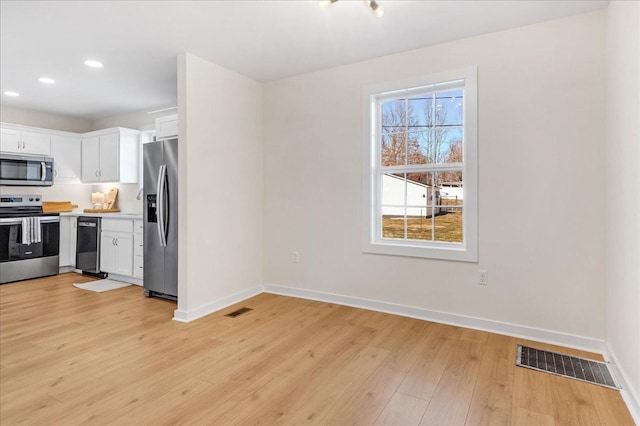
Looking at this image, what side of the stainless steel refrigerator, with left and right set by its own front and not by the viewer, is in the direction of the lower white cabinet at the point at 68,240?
right

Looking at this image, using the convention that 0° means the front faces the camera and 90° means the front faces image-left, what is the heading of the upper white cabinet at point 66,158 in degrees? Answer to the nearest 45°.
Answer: approximately 0°

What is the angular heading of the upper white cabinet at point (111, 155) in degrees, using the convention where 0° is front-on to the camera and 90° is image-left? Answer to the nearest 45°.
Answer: approximately 45°

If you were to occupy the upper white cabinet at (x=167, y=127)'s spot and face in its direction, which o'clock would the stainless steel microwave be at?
The stainless steel microwave is roughly at 3 o'clock from the upper white cabinet.

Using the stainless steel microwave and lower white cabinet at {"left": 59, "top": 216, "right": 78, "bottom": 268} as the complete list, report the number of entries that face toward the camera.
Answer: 2

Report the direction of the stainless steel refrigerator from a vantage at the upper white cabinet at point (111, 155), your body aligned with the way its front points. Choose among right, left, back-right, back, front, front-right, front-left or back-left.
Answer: front-left

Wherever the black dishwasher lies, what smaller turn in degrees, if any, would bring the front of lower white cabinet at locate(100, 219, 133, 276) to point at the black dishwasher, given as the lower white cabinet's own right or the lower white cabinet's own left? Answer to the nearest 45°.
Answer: approximately 90° to the lower white cabinet's own right

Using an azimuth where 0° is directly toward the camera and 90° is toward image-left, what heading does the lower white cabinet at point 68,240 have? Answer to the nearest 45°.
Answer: approximately 0°

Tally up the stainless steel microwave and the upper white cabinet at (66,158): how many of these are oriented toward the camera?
2

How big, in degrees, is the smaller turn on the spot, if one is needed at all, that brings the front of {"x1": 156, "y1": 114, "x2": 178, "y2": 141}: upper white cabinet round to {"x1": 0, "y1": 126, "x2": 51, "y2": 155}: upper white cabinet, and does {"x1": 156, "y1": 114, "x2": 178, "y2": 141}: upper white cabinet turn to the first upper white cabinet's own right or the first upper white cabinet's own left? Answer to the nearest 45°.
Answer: approximately 90° to the first upper white cabinet's own right
